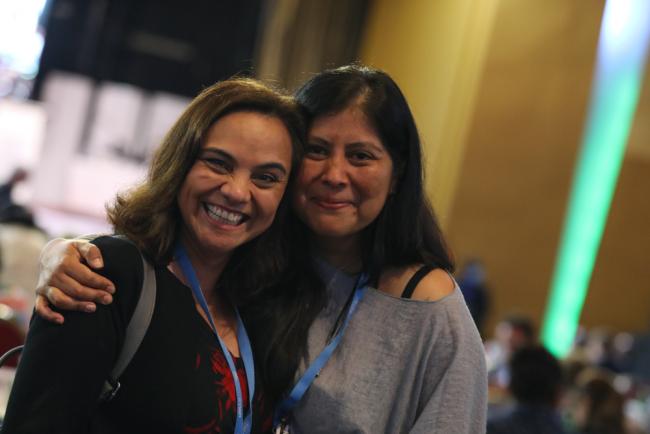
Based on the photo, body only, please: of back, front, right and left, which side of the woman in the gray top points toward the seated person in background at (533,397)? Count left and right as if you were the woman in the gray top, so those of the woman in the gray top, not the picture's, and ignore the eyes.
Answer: back

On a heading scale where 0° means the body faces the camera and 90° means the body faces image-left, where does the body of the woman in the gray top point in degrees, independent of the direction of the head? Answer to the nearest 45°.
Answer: approximately 45°

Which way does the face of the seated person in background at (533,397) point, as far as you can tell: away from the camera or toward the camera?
away from the camera

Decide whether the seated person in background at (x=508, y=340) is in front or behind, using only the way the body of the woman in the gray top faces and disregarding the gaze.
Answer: behind
